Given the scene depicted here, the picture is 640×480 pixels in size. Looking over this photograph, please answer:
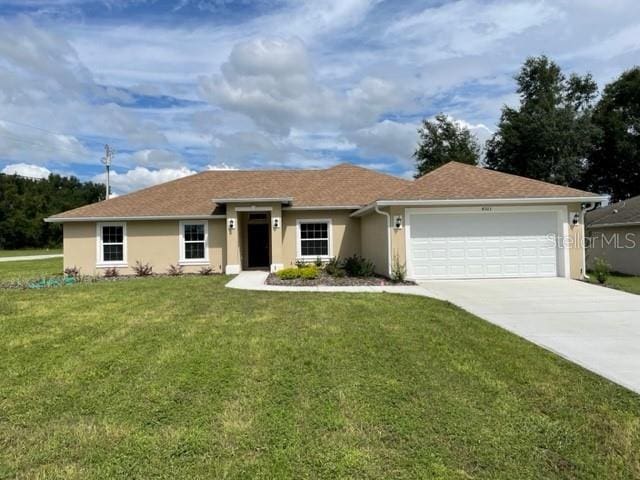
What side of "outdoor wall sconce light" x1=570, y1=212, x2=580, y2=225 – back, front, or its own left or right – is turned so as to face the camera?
front

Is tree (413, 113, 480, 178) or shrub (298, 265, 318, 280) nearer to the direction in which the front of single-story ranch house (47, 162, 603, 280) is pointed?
the shrub

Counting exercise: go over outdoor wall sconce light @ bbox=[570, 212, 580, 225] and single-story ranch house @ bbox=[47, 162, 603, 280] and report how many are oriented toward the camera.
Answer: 2

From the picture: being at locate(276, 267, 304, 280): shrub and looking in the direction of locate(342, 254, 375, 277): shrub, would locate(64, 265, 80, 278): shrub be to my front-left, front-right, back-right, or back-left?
back-left

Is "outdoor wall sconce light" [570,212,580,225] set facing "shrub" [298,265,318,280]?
no

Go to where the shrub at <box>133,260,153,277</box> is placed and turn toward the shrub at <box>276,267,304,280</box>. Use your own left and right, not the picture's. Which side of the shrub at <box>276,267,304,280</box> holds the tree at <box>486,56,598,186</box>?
left

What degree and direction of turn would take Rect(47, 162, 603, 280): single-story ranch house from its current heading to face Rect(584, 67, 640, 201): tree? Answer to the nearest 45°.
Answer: approximately 135° to its left

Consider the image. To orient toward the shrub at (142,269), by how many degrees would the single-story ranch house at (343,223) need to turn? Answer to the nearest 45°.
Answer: approximately 90° to its right

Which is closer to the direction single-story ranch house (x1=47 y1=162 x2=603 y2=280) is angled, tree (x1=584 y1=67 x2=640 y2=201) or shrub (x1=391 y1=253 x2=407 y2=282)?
the shrub

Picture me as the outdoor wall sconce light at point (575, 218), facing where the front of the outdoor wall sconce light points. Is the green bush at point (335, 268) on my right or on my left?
on my right

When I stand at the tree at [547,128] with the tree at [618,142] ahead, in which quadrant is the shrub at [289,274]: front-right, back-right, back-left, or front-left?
back-right

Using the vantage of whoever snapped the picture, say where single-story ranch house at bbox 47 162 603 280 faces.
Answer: facing the viewer

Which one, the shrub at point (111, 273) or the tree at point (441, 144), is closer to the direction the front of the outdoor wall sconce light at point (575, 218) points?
the shrub

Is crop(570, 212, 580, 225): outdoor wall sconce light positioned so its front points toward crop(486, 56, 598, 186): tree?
no
